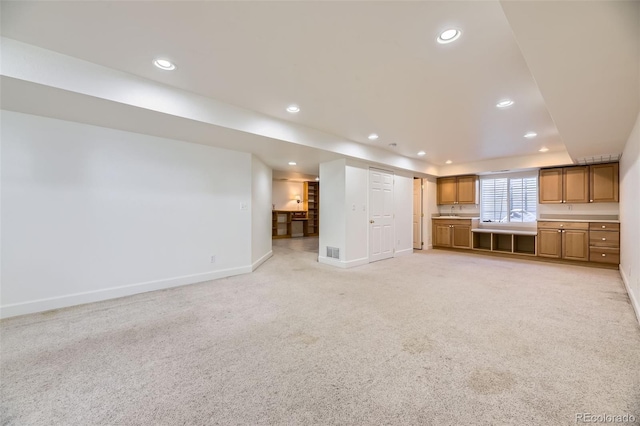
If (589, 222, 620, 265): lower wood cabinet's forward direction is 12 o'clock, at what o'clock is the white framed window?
The white framed window is roughly at 4 o'clock from the lower wood cabinet.

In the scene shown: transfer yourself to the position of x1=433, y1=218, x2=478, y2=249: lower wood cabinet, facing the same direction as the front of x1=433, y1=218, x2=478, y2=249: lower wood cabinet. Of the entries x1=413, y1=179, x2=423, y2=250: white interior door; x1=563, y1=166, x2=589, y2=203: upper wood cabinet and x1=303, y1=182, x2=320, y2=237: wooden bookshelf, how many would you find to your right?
2

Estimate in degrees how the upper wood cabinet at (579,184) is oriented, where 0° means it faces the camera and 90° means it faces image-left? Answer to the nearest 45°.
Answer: approximately 0°

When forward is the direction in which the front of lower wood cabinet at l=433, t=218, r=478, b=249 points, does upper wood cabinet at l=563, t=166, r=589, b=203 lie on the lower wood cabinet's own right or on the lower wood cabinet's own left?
on the lower wood cabinet's own left

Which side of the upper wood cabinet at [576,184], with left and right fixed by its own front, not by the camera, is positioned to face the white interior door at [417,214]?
right

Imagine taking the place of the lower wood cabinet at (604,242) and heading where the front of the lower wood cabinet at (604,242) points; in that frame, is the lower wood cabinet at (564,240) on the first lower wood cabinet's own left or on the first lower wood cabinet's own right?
on the first lower wood cabinet's own right
